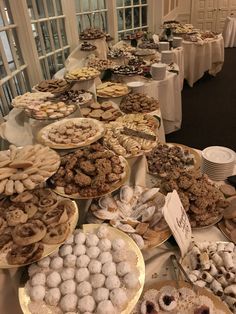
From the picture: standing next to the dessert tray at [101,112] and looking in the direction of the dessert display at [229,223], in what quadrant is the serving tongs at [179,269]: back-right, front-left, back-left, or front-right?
front-right

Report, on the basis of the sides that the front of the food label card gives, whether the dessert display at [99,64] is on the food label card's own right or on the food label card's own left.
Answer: on the food label card's own right

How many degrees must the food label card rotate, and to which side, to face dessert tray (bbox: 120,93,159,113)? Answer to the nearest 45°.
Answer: approximately 135° to its right

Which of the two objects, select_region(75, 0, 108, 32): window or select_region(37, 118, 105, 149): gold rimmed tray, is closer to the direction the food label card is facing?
the gold rimmed tray

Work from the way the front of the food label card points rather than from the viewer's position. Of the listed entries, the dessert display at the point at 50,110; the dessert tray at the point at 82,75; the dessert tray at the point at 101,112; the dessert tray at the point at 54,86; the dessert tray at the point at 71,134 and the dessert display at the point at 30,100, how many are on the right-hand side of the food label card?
6

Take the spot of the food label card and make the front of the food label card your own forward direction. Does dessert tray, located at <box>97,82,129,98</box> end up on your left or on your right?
on your right

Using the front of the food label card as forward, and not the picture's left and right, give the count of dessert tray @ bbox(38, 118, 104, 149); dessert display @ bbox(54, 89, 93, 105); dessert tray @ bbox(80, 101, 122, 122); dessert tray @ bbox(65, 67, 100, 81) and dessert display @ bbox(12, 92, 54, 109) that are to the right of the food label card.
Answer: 5

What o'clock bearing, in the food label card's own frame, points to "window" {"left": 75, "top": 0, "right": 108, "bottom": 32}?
The window is roughly at 4 o'clock from the food label card.

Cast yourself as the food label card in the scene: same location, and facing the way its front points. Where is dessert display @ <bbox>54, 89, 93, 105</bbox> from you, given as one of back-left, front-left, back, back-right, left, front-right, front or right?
right

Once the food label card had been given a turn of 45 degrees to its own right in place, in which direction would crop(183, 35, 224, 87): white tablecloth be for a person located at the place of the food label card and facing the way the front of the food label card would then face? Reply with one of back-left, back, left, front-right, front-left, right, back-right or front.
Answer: right

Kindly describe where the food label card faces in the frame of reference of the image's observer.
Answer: facing the viewer and to the right of the viewer

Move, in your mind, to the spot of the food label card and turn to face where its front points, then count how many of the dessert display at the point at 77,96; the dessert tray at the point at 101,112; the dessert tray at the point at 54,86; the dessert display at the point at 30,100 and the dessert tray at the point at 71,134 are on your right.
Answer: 5

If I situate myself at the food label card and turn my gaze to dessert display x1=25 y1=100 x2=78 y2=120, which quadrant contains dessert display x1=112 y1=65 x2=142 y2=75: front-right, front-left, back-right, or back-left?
front-right

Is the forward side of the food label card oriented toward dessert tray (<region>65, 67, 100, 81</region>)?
no

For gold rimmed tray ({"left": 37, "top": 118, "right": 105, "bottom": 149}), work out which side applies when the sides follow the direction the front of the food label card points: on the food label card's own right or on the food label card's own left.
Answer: on the food label card's own right

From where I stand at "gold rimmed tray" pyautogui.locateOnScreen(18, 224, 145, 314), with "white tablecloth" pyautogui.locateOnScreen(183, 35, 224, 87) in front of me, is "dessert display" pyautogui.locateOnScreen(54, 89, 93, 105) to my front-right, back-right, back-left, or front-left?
front-left

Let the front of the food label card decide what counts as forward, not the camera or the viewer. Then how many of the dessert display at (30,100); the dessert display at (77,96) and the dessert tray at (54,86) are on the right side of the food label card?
3
